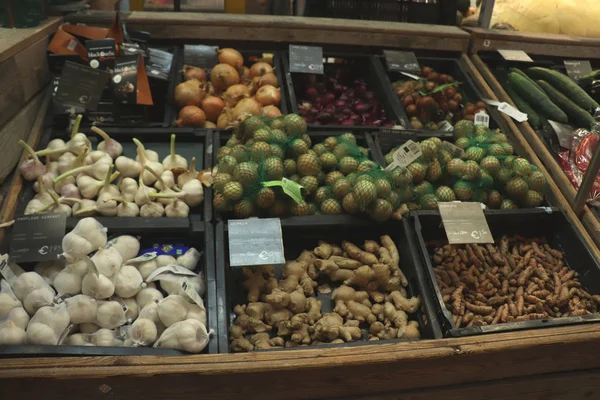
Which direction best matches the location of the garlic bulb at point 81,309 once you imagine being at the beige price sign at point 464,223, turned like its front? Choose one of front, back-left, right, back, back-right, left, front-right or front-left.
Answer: front-right

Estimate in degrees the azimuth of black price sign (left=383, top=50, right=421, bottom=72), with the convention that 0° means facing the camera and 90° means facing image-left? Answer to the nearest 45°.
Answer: approximately 0°

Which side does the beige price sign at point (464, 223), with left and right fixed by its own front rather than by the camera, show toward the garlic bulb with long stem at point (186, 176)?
right

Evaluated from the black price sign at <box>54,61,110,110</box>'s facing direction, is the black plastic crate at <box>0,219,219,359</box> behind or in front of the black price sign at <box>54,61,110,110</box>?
in front

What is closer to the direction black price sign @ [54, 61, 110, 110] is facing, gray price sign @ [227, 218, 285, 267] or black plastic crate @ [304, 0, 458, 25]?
the gray price sign

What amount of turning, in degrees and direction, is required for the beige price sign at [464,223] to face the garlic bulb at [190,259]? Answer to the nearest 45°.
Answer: approximately 45° to its right

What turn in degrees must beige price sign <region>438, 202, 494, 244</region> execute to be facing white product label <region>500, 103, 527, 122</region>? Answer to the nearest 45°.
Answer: approximately 180°

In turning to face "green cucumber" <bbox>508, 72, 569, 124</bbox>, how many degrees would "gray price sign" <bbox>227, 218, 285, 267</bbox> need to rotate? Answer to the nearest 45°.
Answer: approximately 135° to its left

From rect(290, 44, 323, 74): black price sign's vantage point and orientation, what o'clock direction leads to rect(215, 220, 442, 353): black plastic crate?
The black plastic crate is roughly at 12 o'clock from the black price sign.

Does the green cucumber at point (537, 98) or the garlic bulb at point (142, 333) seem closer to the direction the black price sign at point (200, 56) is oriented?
the garlic bulb

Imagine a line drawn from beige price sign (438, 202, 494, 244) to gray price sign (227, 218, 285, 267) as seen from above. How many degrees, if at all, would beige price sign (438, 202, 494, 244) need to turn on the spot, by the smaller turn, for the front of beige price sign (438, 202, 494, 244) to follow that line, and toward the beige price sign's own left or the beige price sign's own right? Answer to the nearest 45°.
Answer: approximately 45° to the beige price sign's own right

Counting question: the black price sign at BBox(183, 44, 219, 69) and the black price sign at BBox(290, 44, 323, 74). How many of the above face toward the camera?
2
